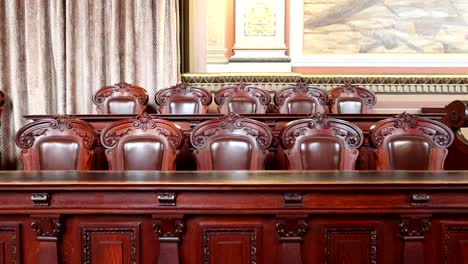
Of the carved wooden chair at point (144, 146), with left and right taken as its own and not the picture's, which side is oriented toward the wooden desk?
front

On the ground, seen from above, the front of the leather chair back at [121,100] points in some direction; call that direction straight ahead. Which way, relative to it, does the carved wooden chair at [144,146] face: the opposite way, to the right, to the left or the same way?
the same way

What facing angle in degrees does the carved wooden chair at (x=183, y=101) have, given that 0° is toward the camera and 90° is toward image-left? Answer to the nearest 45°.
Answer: approximately 0°

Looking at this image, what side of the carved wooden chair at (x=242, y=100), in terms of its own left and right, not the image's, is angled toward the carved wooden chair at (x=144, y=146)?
front

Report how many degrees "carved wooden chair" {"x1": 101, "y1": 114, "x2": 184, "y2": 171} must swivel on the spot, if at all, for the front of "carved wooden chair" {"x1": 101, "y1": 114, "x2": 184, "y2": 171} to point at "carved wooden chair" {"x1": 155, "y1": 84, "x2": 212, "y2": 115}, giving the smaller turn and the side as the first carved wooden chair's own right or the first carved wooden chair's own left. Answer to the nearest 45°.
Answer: approximately 180°

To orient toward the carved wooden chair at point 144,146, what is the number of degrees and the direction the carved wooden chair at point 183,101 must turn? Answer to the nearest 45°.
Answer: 0° — it already faces it

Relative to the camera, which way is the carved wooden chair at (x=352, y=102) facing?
toward the camera

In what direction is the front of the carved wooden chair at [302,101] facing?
toward the camera

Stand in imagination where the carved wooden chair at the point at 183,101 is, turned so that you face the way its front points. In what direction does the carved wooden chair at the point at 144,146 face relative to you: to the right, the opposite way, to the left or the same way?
the same way

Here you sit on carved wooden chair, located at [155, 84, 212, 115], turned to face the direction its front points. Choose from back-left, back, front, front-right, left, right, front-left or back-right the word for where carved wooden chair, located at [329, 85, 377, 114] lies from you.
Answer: left

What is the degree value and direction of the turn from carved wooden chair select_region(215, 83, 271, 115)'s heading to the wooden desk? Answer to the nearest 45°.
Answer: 0° — it already faces it
